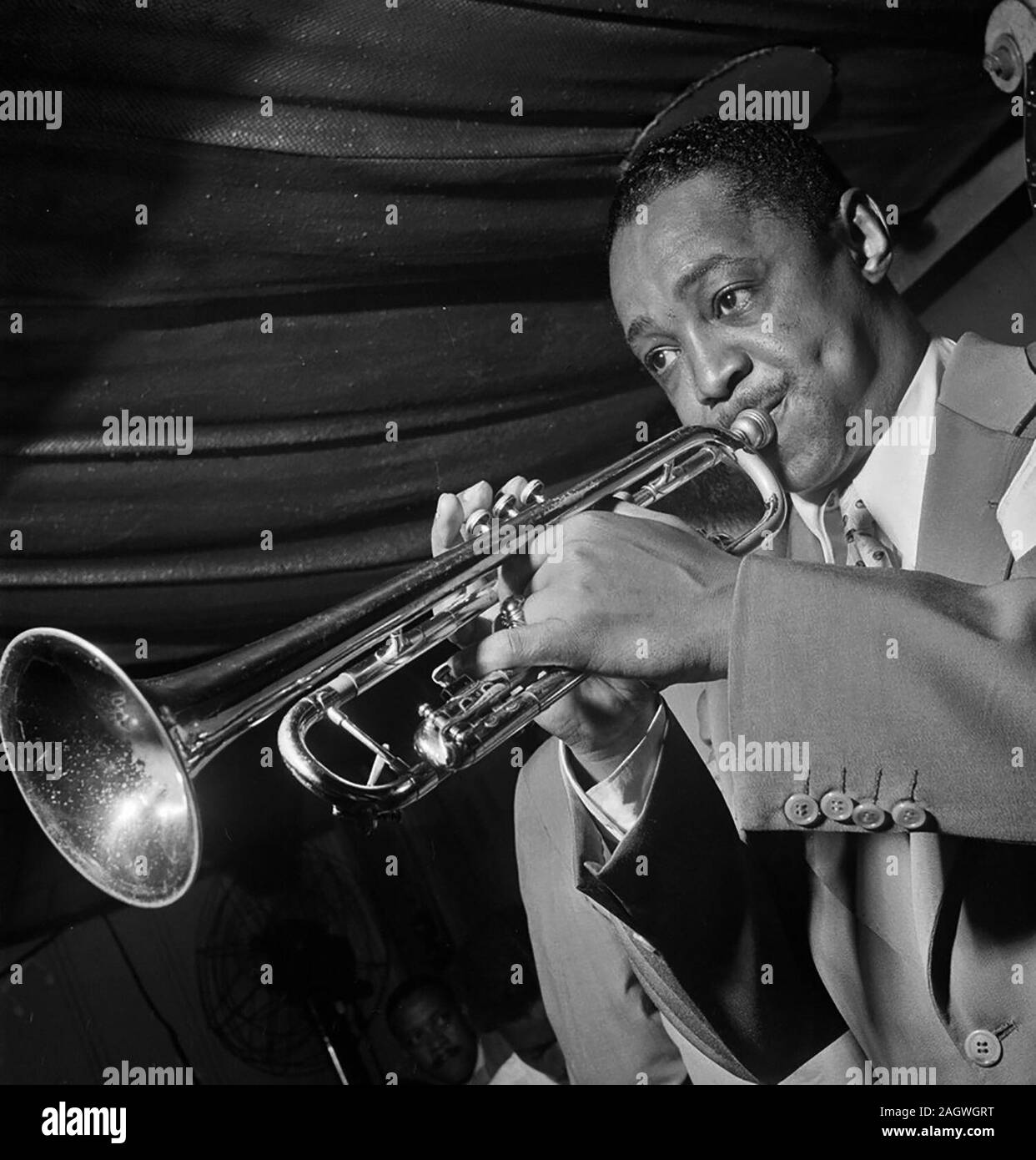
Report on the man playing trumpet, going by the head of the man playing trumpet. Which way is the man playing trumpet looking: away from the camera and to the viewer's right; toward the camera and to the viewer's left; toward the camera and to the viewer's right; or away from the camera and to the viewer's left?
toward the camera and to the viewer's left

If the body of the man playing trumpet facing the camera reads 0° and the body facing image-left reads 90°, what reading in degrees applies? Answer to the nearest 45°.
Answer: approximately 45°
